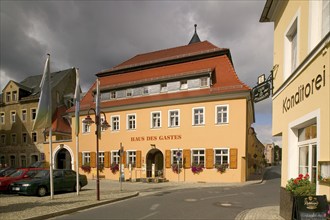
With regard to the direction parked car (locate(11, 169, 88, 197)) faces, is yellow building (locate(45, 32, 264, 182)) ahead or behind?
behind

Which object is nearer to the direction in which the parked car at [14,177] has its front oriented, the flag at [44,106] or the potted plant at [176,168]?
the flag

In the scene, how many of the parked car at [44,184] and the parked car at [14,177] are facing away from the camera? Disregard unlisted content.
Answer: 0
